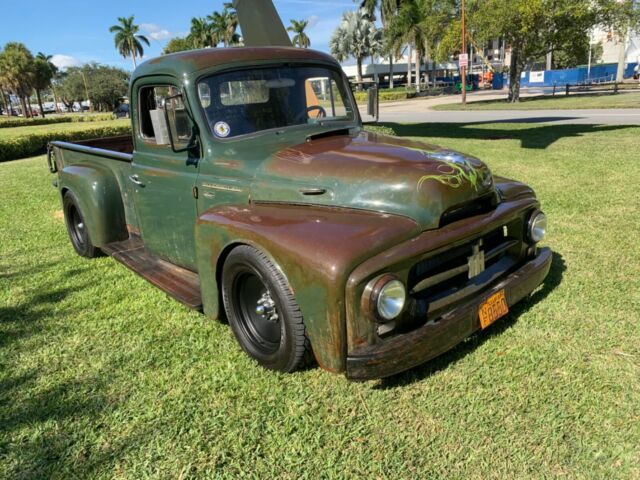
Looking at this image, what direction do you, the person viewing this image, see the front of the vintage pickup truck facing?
facing the viewer and to the right of the viewer

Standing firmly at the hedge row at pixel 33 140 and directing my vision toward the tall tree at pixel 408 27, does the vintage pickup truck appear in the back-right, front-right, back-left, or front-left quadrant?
back-right

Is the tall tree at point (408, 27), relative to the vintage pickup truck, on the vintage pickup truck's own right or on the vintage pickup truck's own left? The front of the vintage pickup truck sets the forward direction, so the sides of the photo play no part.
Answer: on the vintage pickup truck's own left

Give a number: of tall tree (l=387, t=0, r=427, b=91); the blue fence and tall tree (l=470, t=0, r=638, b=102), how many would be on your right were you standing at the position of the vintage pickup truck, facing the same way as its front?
0

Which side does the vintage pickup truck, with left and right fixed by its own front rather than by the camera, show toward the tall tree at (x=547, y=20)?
left

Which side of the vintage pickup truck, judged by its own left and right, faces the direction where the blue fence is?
left

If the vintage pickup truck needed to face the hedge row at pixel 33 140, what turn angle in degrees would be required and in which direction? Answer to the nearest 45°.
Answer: approximately 180°
